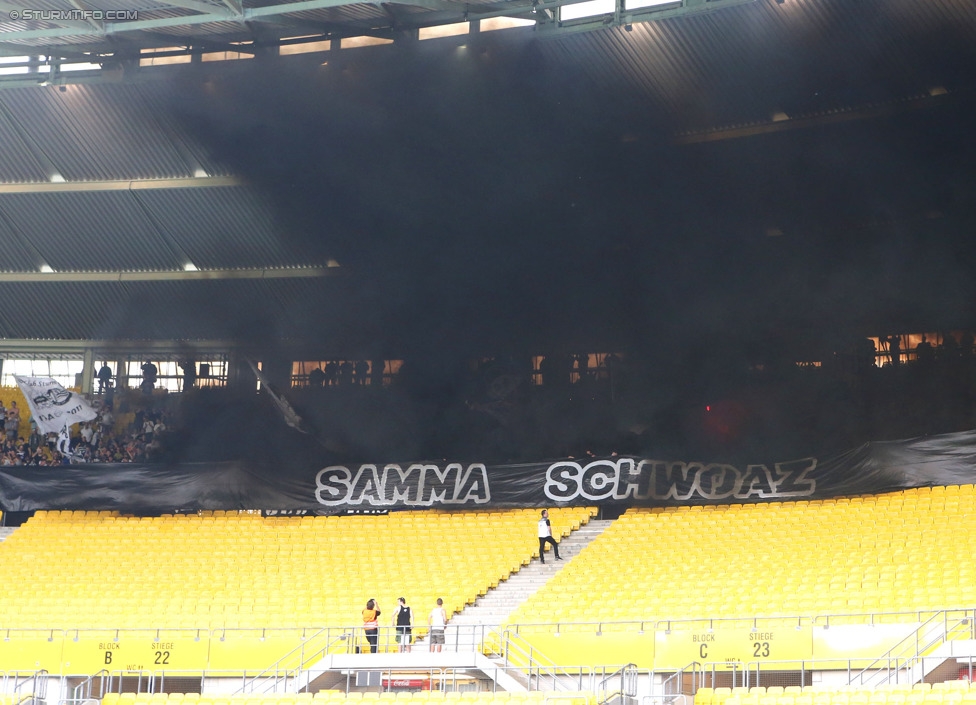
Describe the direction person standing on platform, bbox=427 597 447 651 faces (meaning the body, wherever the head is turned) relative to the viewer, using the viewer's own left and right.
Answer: facing away from the viewer

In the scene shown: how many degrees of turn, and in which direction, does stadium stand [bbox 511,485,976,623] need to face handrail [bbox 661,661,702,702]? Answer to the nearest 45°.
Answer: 0° — it already faces it

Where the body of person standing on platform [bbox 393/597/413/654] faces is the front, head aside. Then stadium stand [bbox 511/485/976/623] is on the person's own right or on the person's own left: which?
on the person's own right

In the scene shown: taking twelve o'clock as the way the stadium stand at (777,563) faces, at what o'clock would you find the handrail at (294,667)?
The handrail is roughly at 2 o'clock from the stadium stand.

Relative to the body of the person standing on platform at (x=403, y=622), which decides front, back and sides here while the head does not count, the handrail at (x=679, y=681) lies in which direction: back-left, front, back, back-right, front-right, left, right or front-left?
back-right

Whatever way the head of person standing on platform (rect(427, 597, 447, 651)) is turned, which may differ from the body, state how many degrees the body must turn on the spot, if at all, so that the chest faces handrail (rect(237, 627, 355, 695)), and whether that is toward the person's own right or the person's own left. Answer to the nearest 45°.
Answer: approximately 90° to the person's own left

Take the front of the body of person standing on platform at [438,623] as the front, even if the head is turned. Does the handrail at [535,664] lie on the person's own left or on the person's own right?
on the person's own right

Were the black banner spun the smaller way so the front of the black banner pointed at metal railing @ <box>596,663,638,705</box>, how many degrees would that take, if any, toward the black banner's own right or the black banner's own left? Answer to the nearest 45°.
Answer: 0° — it already faces it

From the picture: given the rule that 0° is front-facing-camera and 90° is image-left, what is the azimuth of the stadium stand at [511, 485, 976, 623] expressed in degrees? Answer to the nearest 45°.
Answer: approximately 0°

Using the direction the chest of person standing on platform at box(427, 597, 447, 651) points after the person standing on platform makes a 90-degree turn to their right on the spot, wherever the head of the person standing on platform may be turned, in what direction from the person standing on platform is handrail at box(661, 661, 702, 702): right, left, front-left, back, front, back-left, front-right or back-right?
front-right

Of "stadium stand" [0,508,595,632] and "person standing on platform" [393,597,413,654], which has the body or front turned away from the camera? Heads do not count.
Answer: the person standing on platform
